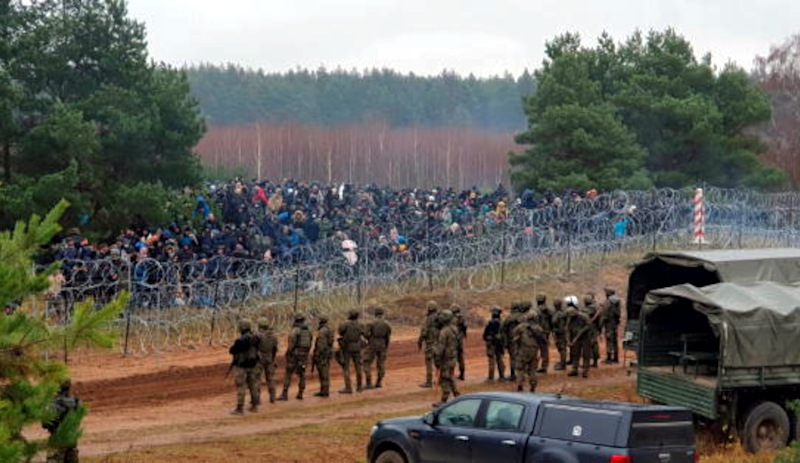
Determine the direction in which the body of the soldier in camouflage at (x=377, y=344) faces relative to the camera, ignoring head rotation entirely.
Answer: away from the camera

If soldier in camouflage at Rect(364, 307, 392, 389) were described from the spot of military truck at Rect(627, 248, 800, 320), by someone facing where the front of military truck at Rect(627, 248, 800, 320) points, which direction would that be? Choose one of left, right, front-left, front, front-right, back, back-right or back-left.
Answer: back-left

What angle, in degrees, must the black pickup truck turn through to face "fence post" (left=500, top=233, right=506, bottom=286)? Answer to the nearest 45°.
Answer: approximately 45° to its right

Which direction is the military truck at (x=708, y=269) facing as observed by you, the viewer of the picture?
facing away from the viewer and to the right of the viewer

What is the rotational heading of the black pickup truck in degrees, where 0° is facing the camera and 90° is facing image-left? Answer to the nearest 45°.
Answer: approximately 135°

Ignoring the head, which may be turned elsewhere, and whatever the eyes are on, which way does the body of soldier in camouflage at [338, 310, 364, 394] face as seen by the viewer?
away from the camera

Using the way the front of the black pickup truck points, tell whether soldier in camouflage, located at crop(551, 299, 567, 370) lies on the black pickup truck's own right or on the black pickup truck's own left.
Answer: on the black pickup truck's own right

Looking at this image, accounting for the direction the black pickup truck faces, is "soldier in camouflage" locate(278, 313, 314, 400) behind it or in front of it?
in front

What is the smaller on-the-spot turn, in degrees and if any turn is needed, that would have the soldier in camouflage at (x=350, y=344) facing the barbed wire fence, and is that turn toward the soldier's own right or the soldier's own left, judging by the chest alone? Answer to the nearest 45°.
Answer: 0° — they already face it

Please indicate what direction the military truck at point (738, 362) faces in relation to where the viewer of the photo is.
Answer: facing away from the viewer and to the right of the viewer

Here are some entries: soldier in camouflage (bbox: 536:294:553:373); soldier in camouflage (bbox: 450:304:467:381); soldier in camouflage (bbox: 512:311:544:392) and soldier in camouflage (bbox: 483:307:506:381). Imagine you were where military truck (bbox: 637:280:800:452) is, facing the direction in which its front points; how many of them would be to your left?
4

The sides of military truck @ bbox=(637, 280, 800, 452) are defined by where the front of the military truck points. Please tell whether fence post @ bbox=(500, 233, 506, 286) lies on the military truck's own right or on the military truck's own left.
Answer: on the military truck's own left

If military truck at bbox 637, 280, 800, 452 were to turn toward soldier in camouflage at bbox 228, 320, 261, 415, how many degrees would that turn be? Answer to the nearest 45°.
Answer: approximately 135° to its left
